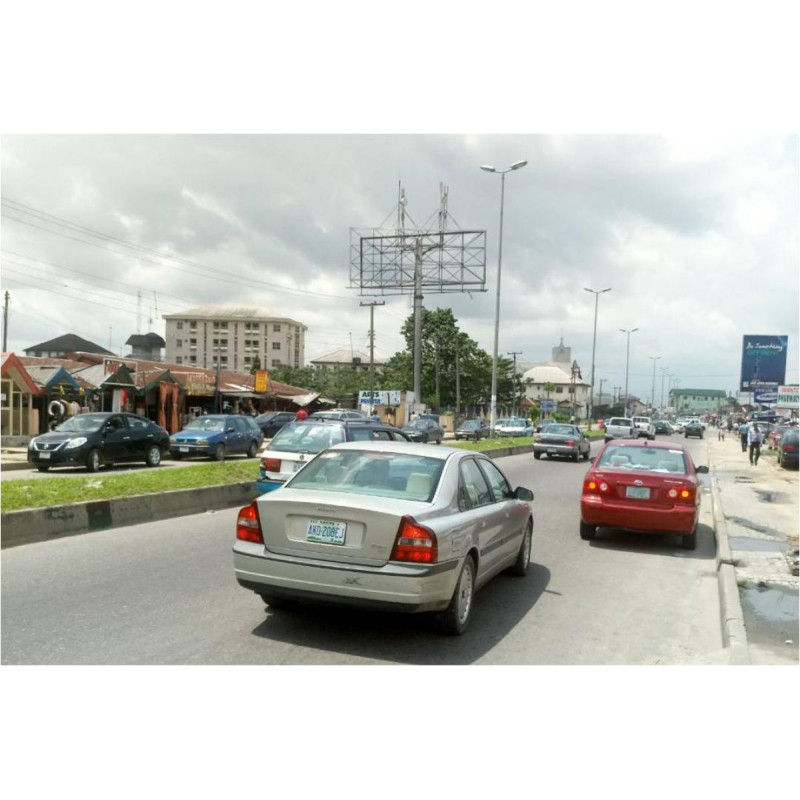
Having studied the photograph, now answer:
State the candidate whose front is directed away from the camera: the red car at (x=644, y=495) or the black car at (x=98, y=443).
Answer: the red car

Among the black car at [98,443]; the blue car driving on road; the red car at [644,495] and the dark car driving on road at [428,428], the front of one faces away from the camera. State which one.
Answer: the red car

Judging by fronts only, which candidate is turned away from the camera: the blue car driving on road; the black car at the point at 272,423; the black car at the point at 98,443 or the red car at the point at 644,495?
the red car

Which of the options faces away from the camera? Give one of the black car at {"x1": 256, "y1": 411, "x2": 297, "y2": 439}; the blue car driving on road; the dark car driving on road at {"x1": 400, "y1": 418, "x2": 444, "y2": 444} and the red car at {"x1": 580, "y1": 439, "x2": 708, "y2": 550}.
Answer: the red car

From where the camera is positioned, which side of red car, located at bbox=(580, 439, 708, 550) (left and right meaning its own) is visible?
back

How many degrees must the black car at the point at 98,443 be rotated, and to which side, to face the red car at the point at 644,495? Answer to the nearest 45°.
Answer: approximately 90° to its left

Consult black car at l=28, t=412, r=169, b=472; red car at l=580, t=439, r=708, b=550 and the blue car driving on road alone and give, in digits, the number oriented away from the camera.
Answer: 1

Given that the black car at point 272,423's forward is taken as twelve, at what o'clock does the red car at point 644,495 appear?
The red car is roughly at 10 o'clock from the black car.

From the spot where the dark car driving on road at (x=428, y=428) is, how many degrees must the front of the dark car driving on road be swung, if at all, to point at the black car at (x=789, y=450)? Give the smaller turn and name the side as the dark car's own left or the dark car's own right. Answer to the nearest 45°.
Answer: approximately 90° to the dark car's own left

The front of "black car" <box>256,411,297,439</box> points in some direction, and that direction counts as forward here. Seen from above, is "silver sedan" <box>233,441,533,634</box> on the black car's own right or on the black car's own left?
on the black car's own left
